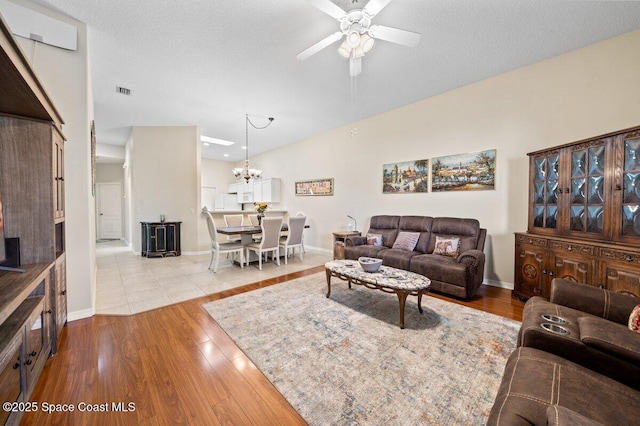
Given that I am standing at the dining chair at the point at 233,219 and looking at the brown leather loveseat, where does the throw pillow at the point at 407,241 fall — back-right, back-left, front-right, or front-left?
front-left

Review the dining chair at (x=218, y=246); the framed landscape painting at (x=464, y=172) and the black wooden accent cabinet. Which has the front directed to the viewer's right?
the dining chair

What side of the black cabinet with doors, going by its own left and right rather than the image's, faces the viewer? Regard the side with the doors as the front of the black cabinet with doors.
front

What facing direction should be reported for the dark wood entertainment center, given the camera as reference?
facing to the right of the viewer

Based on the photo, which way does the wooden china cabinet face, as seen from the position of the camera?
facing the viewer and to the left of the viewer

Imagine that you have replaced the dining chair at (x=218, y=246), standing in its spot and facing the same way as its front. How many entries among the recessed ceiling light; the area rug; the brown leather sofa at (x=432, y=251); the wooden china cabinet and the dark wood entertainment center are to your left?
1

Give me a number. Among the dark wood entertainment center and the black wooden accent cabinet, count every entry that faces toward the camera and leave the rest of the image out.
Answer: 1

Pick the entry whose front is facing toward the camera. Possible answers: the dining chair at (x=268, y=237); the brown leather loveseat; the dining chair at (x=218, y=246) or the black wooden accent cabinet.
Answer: the black wooden accent cabinet

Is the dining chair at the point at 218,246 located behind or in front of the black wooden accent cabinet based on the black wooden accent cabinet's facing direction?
in front

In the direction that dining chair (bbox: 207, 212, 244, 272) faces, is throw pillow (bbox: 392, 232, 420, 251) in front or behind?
in front

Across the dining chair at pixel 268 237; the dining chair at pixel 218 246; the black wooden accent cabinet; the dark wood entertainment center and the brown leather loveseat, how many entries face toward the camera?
1

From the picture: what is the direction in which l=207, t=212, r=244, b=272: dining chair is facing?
to the viewer's right

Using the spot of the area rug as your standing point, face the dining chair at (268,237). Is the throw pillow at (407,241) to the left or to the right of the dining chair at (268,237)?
right

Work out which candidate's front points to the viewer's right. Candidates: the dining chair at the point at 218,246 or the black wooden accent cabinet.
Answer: the dining chair

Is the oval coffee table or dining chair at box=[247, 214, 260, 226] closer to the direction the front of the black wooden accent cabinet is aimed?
the oval coffee table

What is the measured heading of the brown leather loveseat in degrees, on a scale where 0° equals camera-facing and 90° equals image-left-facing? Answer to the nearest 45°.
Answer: approximately 135°

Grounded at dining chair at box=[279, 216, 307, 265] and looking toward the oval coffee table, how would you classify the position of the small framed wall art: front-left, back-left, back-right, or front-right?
back-left

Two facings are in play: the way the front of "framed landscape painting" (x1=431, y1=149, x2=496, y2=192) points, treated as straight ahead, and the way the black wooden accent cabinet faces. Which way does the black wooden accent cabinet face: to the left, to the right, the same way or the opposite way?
to the left

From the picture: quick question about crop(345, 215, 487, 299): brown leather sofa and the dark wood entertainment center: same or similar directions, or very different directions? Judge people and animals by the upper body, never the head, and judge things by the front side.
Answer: very different directions
